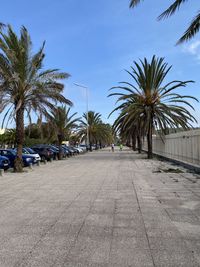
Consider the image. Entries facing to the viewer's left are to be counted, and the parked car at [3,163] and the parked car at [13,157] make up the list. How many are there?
0

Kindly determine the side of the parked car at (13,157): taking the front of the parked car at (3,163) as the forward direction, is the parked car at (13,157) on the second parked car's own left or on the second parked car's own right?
on the second parked car's own left

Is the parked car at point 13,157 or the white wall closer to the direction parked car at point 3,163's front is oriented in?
the white wall

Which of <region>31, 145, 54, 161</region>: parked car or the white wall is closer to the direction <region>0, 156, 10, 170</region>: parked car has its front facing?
the white wall

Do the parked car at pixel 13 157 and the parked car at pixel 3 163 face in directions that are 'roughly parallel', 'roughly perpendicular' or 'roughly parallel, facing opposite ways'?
roughly parallel

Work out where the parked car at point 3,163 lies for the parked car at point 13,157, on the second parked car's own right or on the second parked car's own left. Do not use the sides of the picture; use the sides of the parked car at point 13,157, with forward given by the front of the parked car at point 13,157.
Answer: on the second parked car's own right

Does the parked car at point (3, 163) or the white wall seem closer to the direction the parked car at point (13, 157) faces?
the white wall

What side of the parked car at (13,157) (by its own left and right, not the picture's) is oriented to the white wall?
front

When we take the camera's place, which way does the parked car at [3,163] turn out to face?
facing the viewer and to the right of the viewer

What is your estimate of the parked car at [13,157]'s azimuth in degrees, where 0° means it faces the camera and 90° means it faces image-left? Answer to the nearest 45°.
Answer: approximately 315°
